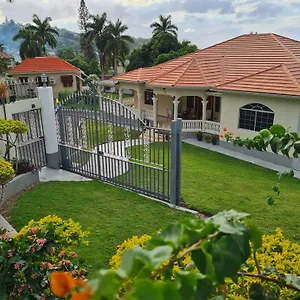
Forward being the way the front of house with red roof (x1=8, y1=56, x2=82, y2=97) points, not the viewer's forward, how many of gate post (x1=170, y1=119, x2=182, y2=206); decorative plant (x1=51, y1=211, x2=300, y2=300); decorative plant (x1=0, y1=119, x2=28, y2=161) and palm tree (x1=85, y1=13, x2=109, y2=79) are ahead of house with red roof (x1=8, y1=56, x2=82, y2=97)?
3

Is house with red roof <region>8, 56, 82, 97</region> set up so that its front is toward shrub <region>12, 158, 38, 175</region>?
yes

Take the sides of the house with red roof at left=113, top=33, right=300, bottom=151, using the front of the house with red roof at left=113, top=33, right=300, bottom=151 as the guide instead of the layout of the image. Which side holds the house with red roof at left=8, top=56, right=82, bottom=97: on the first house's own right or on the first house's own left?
on the first house's own right

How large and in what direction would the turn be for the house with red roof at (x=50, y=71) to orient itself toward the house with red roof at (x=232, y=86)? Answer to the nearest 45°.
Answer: approximately 45° to its left

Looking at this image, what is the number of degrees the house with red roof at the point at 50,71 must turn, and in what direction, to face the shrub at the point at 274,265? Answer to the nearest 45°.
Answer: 0° — it already faces it

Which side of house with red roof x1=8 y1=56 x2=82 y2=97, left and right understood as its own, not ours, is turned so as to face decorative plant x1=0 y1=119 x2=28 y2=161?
front

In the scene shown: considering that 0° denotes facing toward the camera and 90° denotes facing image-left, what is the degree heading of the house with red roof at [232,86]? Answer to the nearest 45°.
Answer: approximately 45°

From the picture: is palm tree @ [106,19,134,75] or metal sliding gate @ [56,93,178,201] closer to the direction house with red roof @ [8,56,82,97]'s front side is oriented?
the metal sliding gate

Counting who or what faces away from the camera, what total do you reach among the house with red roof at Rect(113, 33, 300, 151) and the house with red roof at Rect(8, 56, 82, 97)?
0

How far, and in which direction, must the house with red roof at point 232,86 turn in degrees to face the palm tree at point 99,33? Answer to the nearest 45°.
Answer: approximately 90° to its right

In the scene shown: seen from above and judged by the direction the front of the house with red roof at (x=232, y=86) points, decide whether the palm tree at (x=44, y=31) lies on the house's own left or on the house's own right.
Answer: on the house's own right

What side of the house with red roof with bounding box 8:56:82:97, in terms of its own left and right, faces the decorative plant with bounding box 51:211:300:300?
front

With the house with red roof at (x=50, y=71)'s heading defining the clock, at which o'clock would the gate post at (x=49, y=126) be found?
The gate post is roughly at 12 o'clock from the house with red roof.

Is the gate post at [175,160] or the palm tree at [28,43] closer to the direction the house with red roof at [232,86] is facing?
the gate post

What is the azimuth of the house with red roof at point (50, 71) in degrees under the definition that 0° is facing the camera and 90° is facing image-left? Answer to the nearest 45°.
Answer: approximately 0°

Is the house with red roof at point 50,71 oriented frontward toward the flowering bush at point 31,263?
yes
